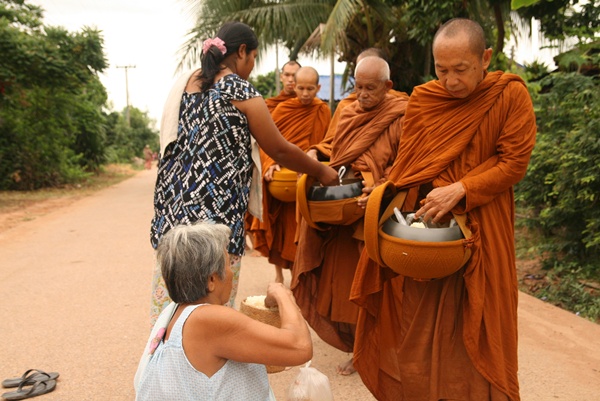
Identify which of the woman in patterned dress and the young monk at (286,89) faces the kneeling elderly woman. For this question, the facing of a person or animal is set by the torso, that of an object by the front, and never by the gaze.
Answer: the young monk

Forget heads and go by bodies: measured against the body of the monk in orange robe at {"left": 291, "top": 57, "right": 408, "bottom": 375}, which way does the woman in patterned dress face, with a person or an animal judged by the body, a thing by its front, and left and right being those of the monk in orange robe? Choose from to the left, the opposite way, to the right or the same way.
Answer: the opposite way

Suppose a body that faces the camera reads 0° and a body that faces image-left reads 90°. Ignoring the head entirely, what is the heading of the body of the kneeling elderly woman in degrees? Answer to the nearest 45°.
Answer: approximately 225°

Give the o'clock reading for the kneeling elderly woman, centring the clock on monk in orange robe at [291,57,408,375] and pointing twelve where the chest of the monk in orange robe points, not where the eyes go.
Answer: The kneeling elderly woman is roughly at 11 o'clock from the monk in orange robe.

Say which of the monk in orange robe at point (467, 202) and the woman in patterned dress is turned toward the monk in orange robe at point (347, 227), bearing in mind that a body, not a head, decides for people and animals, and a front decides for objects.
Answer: the woman in patterned dress

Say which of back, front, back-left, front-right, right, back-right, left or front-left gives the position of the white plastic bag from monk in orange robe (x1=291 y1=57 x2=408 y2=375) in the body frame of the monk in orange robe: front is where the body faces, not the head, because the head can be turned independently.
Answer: front-left

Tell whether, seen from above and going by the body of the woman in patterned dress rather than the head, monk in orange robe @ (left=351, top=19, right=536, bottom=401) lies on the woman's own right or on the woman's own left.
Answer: on the woman's own right

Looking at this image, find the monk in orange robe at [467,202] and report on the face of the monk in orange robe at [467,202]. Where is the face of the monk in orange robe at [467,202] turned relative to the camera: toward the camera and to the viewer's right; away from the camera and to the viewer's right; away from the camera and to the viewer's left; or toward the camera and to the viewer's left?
toward the camera and to the viewer's left

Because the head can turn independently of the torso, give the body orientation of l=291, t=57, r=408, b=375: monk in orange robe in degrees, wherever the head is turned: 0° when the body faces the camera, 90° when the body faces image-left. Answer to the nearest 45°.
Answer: approximately 45°

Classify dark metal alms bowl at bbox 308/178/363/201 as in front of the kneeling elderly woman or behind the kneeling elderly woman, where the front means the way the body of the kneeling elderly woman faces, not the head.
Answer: in front

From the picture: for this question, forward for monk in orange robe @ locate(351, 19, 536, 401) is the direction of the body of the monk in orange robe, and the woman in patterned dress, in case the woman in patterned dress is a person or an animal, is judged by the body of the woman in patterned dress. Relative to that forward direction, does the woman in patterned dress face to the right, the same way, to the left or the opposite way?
the opposite way

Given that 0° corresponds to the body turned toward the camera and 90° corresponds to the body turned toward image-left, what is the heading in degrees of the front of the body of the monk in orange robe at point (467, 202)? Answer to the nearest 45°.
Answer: approximately 45°

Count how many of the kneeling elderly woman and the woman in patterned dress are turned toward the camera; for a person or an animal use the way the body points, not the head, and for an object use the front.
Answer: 0
